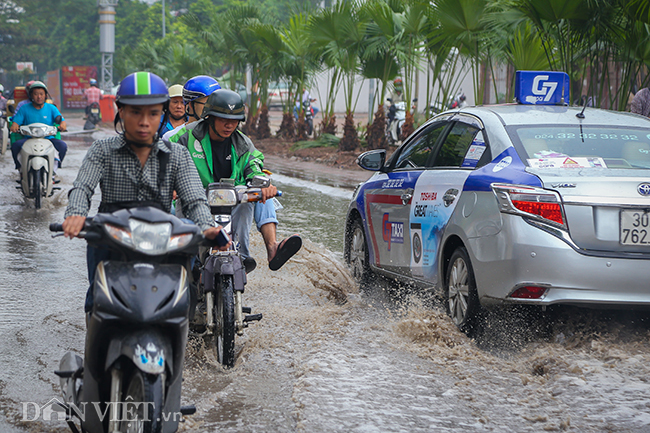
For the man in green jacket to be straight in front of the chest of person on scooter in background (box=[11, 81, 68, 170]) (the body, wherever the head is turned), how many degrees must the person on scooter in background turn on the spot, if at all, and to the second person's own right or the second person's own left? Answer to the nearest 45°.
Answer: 0° — they already face them

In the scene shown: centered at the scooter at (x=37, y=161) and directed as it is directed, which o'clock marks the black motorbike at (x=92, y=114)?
The black motorbike is roughly at 6 o'clock from the scooter.

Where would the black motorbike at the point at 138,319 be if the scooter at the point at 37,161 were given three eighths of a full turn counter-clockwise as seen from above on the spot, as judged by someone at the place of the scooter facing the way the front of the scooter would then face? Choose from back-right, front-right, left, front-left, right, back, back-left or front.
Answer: back-right

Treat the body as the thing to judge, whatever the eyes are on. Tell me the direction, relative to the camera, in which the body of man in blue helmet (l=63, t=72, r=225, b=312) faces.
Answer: toward the camera

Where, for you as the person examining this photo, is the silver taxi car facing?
facing away from the viewer and to the left of the viewer

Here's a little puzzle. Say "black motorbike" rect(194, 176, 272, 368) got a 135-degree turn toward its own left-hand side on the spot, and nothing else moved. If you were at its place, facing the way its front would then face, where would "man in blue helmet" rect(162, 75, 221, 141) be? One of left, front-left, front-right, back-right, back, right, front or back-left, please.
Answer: front-left

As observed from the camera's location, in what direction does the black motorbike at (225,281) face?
facing the viewer

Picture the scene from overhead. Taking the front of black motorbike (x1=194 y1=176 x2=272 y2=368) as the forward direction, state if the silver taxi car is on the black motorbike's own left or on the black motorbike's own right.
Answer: on the black motorbike's own left

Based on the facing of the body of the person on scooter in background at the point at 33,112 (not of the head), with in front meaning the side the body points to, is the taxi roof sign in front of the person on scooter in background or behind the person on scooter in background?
in front

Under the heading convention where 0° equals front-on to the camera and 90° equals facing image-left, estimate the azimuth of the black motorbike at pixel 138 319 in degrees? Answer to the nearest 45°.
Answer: approximately 0°
